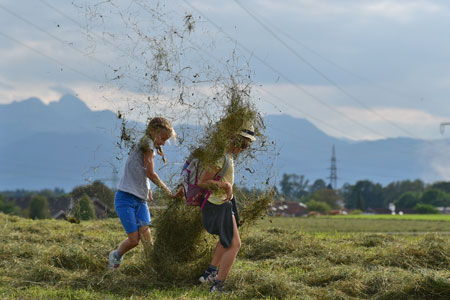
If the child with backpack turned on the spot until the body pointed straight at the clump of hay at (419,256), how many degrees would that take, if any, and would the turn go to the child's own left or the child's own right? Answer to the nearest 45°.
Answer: approximately 45° to the child's own left

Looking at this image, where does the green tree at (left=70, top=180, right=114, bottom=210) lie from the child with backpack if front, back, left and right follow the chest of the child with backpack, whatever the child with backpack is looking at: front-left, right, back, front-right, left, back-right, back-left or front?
back-left

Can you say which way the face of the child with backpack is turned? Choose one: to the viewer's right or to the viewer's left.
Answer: to the viewer's right

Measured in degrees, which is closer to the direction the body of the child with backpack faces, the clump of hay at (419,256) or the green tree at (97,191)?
the clump of hay

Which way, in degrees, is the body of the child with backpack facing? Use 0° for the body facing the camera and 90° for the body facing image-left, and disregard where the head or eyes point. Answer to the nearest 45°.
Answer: approximately 270°
